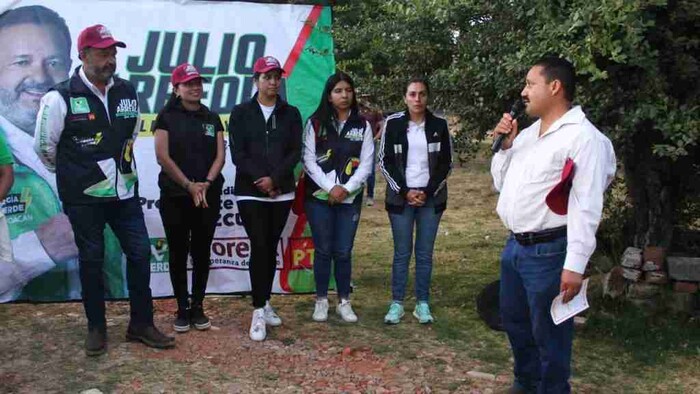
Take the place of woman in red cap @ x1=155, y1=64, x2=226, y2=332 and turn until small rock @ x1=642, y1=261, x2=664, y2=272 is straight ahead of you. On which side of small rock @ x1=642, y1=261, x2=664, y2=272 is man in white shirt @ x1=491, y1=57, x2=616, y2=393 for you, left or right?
right

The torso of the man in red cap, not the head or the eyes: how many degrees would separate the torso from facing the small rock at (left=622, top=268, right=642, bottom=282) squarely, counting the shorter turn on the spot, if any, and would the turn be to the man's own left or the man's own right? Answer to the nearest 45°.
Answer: approximately 45° to the man's own left

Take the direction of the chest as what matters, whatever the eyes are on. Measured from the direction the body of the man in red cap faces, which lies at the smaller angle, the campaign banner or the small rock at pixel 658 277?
the small rock

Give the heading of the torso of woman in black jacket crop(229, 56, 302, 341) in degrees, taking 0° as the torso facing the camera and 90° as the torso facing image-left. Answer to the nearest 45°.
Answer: approximately 0°

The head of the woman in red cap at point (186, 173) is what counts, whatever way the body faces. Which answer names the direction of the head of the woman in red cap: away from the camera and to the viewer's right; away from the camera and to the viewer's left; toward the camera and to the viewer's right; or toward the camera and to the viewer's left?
toward the camera and to the viewer's right

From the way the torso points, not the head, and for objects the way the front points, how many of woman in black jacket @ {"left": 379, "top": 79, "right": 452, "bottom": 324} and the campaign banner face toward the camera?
2

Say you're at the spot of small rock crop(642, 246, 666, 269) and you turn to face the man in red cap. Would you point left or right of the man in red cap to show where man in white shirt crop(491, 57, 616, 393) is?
left

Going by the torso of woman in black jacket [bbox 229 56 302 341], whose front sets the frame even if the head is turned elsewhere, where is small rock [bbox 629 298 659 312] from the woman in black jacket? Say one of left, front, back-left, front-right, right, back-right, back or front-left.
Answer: left

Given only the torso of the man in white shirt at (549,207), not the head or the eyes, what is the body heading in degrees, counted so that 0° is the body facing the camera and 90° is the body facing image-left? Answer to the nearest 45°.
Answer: approximately 45°

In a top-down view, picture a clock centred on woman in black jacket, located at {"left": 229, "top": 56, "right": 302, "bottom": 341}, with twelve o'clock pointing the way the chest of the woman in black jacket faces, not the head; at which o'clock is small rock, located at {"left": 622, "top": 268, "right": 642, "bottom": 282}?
The small rock is roughly at 9 o'clock from the woman in black jacket.

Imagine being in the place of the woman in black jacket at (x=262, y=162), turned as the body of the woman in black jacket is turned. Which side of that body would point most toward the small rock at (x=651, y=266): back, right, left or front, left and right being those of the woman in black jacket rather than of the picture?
left
